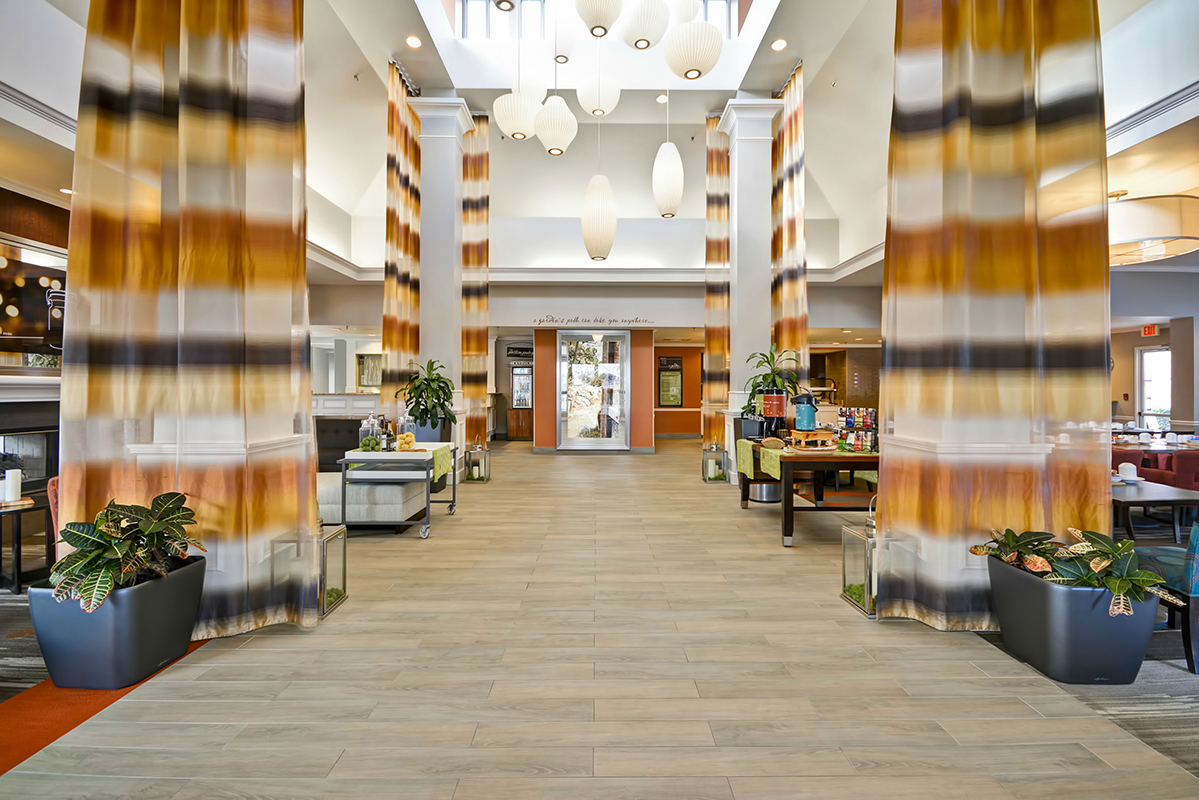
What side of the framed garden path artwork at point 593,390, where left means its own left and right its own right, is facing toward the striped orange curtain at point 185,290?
front

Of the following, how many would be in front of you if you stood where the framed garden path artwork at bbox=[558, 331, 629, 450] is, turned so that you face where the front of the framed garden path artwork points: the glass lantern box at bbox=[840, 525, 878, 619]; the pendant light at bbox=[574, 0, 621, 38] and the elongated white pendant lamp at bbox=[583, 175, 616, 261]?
3

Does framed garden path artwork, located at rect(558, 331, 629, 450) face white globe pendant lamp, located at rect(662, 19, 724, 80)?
yes

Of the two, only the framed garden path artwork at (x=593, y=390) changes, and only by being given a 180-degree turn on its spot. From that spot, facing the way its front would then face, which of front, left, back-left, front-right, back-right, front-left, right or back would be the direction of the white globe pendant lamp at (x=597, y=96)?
back

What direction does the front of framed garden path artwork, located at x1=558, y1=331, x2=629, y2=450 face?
toward the camera

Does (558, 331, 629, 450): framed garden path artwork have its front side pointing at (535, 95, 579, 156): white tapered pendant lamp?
yes

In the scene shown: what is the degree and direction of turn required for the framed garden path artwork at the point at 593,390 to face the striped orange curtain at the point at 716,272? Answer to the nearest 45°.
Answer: approximately 45° to its left

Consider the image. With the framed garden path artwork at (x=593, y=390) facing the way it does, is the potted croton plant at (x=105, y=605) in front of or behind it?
in front

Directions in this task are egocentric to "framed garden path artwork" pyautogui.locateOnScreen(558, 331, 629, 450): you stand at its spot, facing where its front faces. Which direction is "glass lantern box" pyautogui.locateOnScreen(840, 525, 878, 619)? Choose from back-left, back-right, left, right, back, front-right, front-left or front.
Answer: front

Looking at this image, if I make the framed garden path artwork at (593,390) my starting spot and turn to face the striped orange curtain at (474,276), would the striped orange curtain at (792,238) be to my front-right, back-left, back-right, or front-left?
front-left

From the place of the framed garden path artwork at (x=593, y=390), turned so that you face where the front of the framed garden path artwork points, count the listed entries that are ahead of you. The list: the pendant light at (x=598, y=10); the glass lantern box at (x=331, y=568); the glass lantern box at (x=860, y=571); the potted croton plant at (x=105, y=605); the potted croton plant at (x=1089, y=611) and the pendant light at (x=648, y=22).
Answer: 6

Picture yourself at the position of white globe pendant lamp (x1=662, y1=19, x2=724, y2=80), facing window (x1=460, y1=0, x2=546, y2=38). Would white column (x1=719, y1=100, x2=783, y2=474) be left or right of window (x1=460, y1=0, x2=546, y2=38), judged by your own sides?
right

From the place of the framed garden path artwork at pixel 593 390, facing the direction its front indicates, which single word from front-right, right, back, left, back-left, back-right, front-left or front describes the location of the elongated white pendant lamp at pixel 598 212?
front

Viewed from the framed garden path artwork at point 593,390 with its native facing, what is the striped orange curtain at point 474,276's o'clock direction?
The striped orange curtain is roughly at 1 o'clock from the framed garden path artwork.

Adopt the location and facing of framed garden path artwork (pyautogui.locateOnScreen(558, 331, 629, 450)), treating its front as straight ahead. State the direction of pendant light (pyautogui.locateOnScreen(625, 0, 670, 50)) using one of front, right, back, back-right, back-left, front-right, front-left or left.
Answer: front
